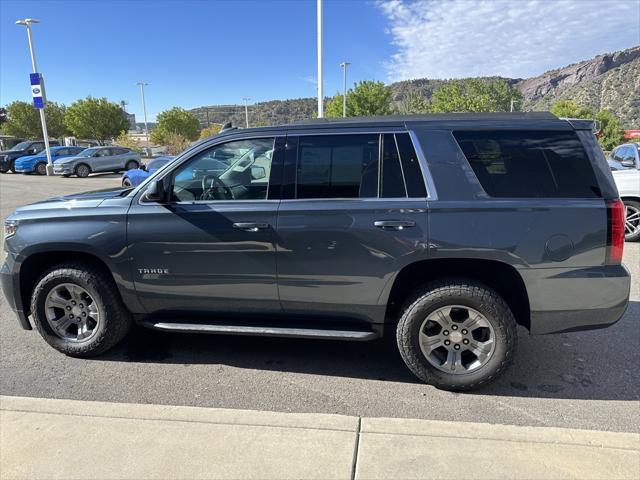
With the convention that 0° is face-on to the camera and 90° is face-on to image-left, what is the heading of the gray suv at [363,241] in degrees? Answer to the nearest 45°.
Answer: approximately 90°

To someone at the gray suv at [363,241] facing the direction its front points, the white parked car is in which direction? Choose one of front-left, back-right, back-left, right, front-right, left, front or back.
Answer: back-right

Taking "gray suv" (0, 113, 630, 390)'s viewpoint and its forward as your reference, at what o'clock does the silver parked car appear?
The silver parked car is roughly at 2 o'clock from the gray suv.

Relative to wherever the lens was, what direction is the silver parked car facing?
facing the viewer and to the left of the viewer

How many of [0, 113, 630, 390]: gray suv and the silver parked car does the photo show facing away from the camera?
0
